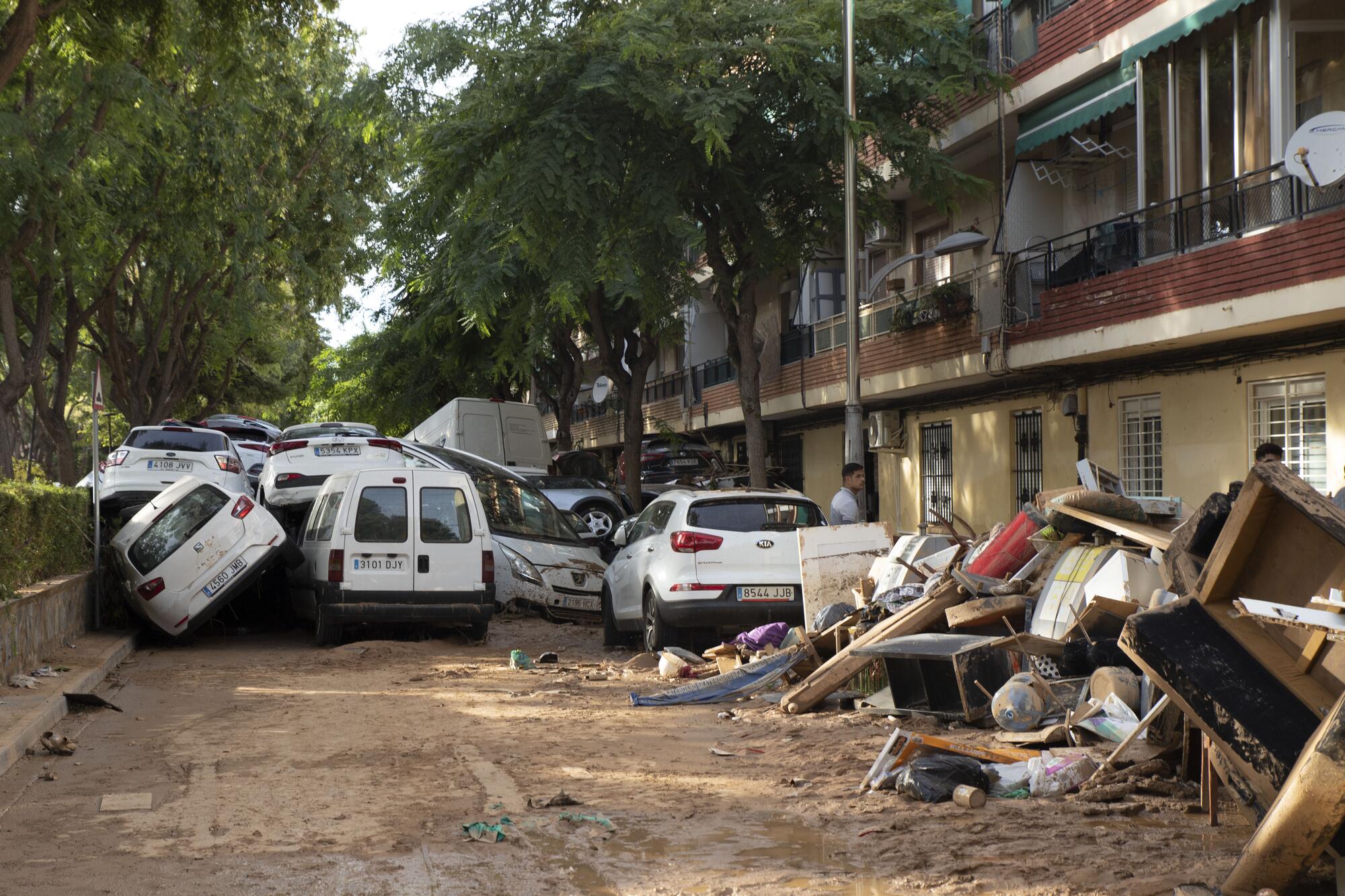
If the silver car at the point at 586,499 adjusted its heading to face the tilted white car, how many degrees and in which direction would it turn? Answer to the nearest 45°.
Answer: approximately 45° to its left

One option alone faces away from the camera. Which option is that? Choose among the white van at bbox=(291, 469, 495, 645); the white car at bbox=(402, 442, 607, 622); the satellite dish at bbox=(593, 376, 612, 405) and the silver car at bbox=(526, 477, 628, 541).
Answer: the white van

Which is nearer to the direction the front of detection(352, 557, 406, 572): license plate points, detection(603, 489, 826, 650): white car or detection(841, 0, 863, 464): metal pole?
the white car

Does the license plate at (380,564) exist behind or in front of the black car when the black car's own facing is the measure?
behind

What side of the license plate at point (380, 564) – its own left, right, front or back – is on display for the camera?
front

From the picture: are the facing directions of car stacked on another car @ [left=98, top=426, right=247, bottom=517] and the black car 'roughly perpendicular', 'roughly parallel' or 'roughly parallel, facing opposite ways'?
roughly parallel

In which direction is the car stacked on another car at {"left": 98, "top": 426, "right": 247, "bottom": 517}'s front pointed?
away from the camera

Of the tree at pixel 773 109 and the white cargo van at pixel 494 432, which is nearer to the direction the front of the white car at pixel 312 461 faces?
the white cargo van

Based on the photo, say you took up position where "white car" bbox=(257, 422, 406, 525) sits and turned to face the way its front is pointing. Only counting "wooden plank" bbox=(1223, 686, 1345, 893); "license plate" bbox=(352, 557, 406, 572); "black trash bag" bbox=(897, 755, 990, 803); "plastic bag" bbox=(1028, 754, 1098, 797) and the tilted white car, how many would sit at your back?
5

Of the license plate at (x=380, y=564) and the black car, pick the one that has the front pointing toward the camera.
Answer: the license plate

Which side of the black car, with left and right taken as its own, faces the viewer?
back

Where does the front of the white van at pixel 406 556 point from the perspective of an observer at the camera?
facing away from the viewer

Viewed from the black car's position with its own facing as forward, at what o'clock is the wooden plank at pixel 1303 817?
The wooden plank is roughly at 6 o'clock from the black car.

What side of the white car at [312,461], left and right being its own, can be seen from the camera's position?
back

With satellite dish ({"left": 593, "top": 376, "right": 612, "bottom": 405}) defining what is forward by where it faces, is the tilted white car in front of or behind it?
in front

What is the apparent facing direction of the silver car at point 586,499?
to the viewer's left

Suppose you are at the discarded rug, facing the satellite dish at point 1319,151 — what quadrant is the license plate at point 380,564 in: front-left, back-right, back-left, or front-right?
back-left

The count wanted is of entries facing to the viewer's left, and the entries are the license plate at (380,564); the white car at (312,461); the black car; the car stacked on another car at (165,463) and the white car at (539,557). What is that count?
0

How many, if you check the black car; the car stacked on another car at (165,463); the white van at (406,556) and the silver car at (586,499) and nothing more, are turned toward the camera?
0

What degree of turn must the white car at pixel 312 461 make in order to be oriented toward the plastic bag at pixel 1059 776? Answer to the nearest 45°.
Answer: approximately 180°

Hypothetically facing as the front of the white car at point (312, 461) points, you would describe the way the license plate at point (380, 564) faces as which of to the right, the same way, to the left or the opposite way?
the opposite way
